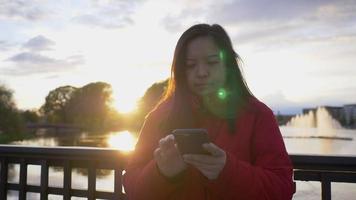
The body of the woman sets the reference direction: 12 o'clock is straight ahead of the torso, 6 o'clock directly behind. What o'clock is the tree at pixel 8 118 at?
The tree is roughly at 5 o'clock from the woman.

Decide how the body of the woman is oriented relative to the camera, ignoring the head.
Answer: toward the camera

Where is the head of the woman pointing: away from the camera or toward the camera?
toward the camera
